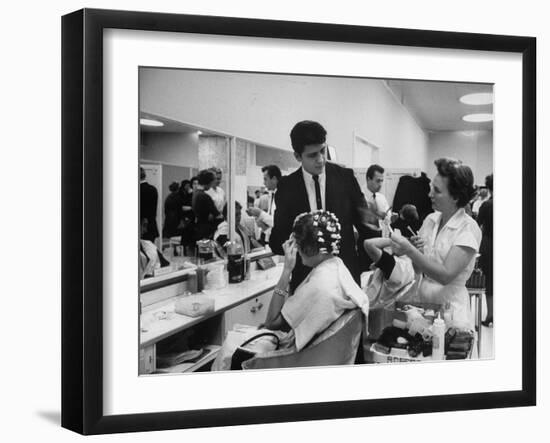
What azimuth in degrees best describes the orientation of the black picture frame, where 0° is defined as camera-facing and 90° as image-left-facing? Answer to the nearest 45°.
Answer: approximately 315°
